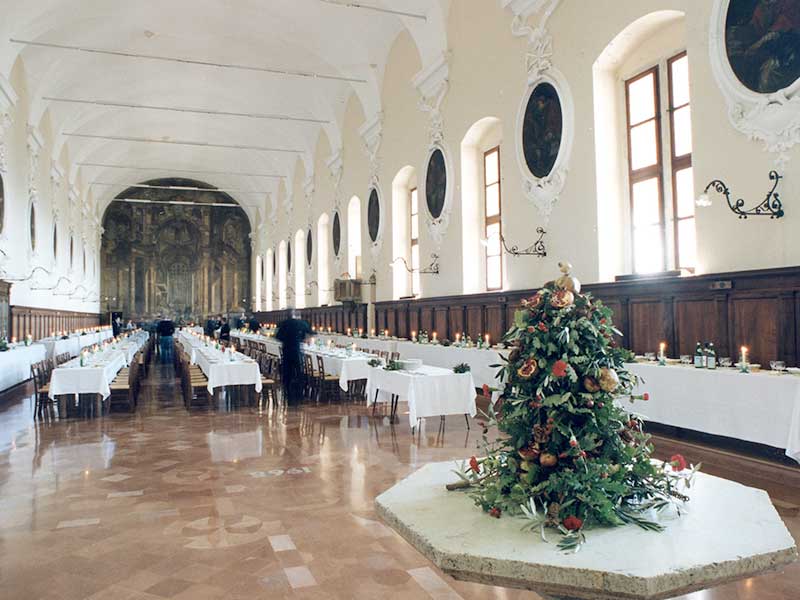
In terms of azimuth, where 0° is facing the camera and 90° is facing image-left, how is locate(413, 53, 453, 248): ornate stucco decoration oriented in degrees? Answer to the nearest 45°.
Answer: approximately 45°

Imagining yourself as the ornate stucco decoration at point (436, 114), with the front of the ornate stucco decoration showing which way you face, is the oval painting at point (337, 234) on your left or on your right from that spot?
on your right

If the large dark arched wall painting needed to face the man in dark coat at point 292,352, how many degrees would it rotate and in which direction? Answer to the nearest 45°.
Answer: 0° — it already faces them

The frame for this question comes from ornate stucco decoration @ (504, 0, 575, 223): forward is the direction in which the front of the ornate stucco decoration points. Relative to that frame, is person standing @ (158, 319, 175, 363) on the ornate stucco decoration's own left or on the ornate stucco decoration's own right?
on the ornate stucco decoration's own right

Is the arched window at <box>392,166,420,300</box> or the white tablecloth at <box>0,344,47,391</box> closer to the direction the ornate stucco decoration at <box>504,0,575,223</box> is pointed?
the white tablecloth

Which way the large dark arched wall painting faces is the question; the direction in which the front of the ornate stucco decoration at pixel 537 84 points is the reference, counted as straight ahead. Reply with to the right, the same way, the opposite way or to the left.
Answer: to the left

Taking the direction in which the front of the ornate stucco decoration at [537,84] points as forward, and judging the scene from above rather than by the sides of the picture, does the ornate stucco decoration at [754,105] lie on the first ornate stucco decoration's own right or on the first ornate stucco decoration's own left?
on the first ornate stucco decoration's own left
